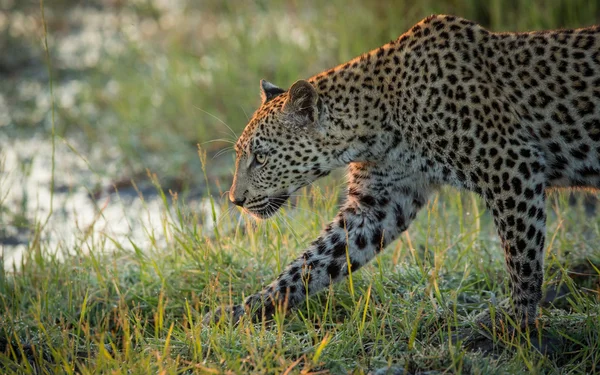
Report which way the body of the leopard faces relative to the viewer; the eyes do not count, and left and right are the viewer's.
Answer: facing to the left of the viewer
